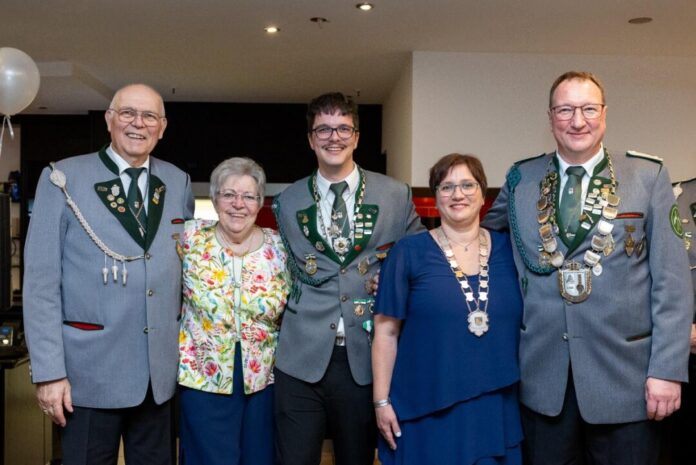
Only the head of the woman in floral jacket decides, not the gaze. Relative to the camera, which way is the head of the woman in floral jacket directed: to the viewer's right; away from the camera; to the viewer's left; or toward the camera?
toward the camera

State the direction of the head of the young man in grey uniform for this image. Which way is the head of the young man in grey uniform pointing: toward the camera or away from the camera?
toward the camera

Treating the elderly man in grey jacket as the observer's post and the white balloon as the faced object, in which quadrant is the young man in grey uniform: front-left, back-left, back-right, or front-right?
back-right

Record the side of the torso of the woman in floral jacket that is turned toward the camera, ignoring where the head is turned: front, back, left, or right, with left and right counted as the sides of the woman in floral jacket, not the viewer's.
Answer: front

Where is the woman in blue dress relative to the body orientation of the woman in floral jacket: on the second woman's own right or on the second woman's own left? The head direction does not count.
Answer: on the second woman's own left

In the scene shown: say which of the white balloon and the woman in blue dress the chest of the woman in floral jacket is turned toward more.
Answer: the woman in blue dress

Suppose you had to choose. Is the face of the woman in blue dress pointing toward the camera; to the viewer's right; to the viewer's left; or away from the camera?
toward the camera

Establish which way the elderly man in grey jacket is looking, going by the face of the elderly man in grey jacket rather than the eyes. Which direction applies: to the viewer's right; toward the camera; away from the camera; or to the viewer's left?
toward the camera

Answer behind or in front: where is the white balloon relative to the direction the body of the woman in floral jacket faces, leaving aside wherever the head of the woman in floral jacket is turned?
behind

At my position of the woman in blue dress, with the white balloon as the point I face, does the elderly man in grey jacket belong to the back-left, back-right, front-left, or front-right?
front-left
